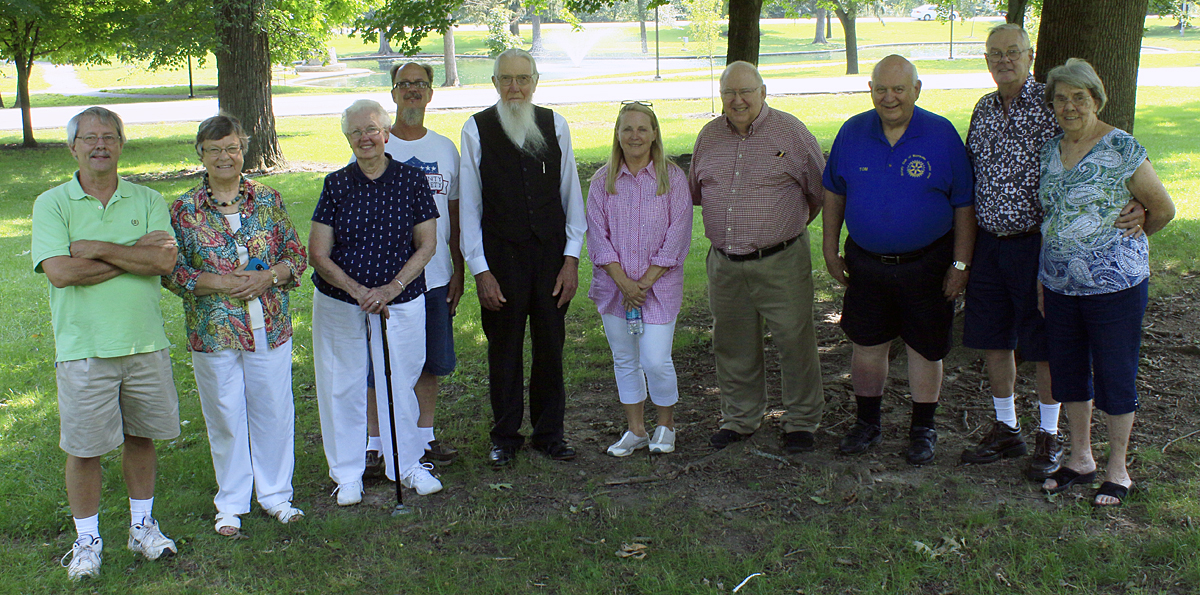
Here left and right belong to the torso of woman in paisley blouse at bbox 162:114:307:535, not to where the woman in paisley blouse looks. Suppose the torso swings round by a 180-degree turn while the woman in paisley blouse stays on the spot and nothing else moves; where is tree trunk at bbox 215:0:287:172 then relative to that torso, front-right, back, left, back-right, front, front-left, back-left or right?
front

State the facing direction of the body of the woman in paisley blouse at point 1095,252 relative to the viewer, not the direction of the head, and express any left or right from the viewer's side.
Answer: facing the viewer and to the left of the viewer

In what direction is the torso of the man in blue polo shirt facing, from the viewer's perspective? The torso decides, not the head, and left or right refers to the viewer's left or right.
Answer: facing the viewer

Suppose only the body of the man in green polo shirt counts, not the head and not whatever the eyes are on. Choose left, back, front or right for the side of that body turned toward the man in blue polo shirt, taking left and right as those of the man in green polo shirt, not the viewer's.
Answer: left

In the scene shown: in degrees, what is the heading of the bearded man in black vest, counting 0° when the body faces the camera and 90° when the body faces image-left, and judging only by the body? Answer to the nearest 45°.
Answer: approximately 0°

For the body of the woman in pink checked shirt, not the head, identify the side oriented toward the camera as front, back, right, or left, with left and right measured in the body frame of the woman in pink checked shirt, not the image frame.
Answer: front

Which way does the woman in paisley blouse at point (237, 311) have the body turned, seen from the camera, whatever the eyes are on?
toward the camera

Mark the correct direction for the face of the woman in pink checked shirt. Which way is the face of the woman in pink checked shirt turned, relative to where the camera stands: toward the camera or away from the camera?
toward the camera

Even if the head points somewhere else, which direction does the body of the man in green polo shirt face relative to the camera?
toward the camera

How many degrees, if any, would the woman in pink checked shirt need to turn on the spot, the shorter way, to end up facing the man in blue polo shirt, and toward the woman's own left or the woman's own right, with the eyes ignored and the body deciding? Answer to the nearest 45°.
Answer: approximately 90° to the woman's own left

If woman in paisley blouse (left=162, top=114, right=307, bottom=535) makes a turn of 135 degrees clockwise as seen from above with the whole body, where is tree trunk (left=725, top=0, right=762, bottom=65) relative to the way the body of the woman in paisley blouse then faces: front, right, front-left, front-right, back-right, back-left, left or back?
right

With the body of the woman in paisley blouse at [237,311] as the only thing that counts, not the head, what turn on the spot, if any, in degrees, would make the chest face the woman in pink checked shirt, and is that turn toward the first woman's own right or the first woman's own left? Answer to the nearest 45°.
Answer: approximately 90° to the first woman's own left

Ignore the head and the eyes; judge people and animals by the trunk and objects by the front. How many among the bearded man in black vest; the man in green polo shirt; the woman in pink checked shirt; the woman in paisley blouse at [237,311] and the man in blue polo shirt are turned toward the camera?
5

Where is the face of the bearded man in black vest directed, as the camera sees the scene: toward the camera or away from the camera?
toward the camera

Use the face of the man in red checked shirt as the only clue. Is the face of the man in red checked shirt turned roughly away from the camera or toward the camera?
toward the camera
